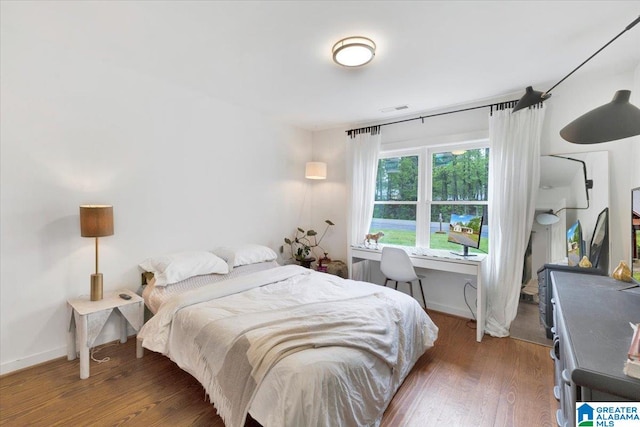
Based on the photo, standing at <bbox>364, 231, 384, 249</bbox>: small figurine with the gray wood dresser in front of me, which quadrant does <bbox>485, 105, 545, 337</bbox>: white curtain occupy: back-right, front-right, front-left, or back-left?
front-left

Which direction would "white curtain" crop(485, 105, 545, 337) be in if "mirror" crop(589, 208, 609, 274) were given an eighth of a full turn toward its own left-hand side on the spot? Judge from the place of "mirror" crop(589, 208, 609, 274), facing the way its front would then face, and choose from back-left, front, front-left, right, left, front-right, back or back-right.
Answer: right

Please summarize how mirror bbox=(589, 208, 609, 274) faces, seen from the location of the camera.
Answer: facing the viewer and to the left of the viewer

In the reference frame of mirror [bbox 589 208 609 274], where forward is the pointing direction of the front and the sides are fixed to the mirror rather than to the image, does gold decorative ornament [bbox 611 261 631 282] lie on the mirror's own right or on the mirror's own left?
on the mirror's own left

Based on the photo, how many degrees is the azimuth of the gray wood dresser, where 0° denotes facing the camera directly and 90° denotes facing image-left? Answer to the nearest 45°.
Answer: approximately 90°

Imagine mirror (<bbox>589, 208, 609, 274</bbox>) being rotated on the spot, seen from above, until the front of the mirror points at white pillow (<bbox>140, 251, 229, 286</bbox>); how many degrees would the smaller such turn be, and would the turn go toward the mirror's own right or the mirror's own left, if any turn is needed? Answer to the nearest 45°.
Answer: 0° — it already faces it

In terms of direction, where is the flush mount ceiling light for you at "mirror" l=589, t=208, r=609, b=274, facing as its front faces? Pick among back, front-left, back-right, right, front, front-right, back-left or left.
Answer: front

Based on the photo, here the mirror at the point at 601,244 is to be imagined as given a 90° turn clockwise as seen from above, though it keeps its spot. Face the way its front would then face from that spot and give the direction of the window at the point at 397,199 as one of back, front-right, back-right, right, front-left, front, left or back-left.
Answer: front-left

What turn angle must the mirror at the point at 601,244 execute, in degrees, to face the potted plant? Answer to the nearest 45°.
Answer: approximately 45° to its right
